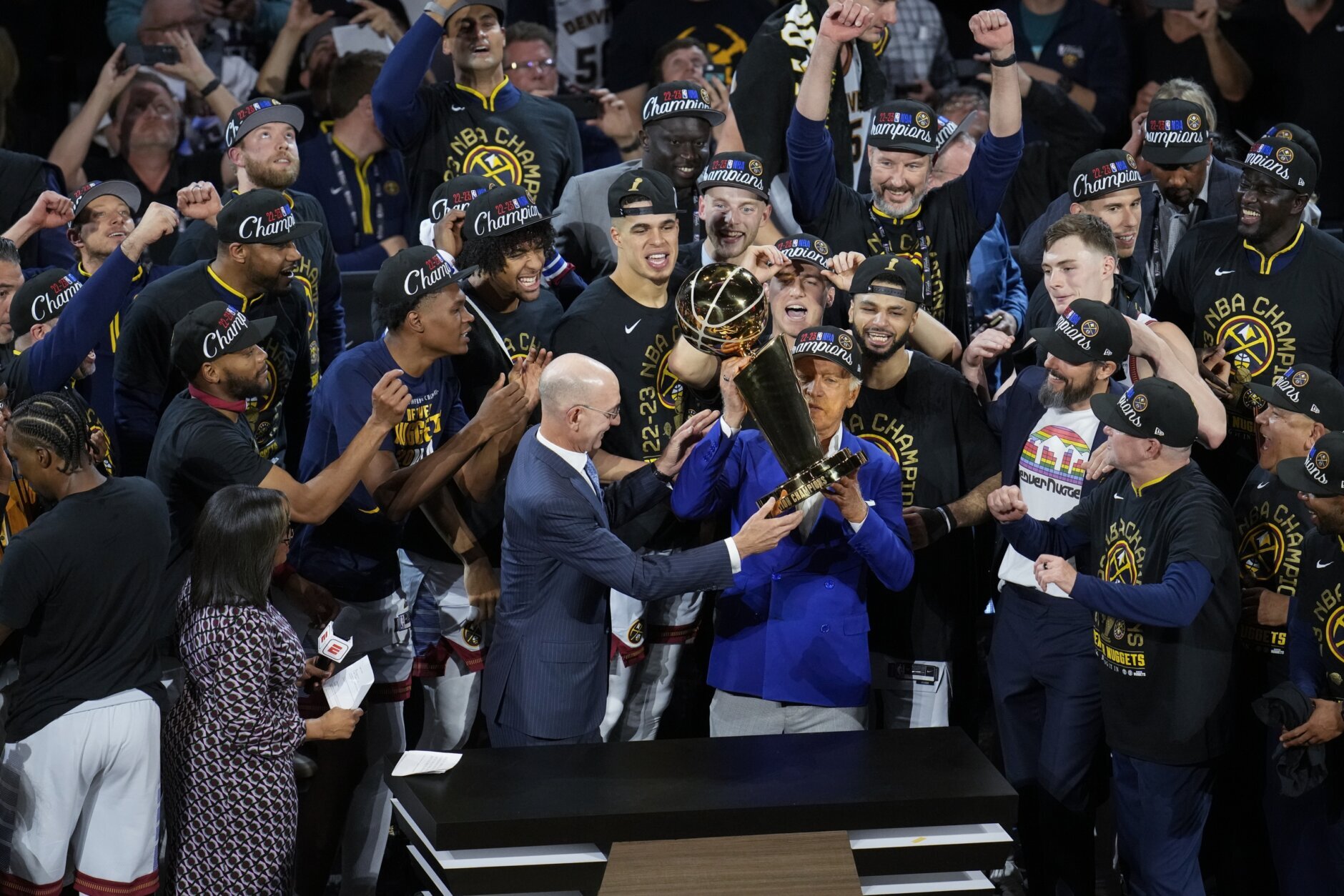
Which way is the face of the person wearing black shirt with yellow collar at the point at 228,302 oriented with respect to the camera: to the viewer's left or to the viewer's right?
to the viewer's right

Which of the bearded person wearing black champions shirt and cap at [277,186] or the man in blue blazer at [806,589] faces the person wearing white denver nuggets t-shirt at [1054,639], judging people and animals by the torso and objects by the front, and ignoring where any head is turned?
the bearded person wearing black champions shirt and cap at [277,186]

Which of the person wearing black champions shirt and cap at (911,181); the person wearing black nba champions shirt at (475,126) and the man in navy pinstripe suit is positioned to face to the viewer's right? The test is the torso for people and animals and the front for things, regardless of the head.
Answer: the man in navy pinstripe suit

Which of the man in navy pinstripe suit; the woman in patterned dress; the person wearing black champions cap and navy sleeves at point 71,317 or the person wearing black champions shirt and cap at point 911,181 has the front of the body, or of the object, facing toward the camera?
the person wearing black champions shirt and cap at point 911,181

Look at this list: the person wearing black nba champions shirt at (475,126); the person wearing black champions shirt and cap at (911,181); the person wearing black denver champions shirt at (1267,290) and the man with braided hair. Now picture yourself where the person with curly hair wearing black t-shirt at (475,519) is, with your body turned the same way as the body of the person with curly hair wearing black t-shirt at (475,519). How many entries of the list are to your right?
1

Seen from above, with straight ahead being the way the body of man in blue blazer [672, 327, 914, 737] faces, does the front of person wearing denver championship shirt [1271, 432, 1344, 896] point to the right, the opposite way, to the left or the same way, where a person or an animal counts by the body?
to the right

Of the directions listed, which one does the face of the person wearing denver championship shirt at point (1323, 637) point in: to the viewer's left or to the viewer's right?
to the viewer's left

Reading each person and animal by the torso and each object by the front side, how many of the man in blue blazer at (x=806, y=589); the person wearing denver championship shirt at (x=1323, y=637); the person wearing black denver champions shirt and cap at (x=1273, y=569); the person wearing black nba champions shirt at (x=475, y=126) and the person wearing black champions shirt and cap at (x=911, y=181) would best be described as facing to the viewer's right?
0

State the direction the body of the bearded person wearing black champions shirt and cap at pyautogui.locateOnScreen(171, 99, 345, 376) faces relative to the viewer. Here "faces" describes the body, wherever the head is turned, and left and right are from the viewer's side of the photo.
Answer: facing the viewer and to the right of the viewer

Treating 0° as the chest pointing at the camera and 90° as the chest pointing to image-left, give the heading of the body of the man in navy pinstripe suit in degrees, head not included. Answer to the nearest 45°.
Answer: approximately 270°

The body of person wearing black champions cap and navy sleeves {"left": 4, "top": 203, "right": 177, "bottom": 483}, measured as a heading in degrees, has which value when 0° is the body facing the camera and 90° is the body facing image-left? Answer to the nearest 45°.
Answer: approximately 270°

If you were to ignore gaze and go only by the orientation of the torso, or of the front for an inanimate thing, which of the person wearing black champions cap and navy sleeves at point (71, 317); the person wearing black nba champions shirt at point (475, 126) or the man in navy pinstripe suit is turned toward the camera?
the person wearing black nba champions shirt at point (475, 126)

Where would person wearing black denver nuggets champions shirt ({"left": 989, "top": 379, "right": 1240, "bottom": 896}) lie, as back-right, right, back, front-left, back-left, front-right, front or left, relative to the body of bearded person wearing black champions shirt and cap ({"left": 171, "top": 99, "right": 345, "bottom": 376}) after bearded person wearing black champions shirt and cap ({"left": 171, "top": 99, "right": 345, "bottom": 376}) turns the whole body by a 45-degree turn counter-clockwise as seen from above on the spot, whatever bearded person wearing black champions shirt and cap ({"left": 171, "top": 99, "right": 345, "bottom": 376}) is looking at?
front-right

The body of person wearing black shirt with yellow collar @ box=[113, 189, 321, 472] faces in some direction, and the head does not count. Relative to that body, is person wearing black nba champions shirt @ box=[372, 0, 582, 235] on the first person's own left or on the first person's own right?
on the first person's own left

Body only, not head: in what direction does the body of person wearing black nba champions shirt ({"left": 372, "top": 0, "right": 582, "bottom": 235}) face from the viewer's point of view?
toward the camera

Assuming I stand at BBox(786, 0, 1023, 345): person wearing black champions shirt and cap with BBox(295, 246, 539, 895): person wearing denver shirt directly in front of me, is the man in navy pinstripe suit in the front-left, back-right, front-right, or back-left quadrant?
front-left

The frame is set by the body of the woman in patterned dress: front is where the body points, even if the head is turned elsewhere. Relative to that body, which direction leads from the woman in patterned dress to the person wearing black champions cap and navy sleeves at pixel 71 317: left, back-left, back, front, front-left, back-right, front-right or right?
left

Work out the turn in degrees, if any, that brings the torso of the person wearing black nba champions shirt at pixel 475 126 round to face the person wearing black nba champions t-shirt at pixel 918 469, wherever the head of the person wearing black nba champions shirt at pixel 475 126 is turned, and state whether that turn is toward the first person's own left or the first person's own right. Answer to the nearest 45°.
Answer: approximately 45° to the first person's own left

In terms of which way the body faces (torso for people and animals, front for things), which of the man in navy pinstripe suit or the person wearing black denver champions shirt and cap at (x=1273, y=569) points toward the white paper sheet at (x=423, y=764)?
the person wearing black denver champions shirt and cap

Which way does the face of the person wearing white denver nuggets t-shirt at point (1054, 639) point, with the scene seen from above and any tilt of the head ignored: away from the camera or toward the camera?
toward the camera

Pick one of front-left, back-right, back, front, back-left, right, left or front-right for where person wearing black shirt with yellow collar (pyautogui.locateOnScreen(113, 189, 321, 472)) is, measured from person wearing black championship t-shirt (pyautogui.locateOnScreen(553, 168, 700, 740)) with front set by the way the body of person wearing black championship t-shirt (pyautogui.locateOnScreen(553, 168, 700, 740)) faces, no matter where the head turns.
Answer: back-right
